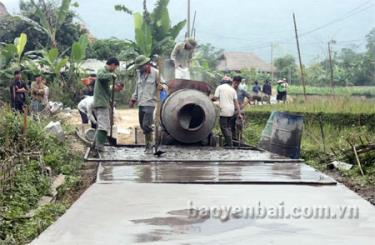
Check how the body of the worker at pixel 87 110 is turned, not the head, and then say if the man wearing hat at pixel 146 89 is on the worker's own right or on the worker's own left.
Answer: on the worker's own right

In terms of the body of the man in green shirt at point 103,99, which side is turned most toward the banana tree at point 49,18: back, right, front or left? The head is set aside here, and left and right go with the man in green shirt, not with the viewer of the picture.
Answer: left

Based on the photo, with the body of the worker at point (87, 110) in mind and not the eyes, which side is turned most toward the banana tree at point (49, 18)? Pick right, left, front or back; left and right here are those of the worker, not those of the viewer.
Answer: left

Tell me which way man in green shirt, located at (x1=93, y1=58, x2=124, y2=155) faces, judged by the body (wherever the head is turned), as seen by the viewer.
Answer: to the viewer's right

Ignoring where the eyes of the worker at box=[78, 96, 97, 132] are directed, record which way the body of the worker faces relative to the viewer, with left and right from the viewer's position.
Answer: facing to the right of the viewer

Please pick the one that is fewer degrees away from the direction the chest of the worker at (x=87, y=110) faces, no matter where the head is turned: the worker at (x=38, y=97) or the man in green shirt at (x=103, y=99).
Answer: the man in green shirt

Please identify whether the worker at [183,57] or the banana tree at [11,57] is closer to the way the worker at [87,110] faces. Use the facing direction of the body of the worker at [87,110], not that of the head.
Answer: the worker

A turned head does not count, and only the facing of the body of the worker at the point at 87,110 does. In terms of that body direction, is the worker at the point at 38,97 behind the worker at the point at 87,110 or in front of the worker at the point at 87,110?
behind

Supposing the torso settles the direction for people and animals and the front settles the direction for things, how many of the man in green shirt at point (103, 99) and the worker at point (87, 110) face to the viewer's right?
2

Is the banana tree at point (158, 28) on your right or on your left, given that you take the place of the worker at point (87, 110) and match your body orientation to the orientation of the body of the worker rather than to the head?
on your left
